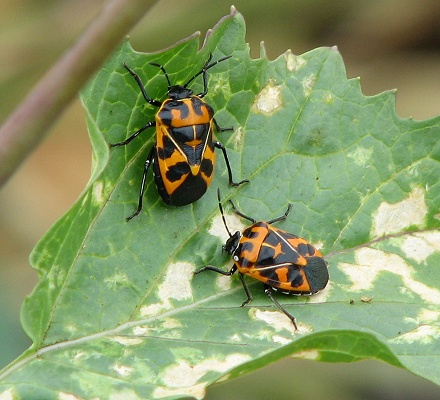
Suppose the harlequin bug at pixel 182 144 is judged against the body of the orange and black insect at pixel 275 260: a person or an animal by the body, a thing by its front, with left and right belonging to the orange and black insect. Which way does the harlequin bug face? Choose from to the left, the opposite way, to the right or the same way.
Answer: to the right

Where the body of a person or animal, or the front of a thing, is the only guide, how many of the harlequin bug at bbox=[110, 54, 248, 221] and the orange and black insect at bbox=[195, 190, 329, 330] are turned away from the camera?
1

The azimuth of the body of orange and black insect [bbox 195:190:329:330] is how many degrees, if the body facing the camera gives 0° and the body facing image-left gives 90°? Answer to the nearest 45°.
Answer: approximately 90°

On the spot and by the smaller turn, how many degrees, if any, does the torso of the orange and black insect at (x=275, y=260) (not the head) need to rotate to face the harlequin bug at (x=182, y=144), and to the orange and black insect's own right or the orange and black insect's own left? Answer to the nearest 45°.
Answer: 0° — it already faces it

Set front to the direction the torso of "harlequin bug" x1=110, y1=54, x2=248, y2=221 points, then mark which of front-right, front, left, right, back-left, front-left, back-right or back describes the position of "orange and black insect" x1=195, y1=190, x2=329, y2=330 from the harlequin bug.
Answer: right

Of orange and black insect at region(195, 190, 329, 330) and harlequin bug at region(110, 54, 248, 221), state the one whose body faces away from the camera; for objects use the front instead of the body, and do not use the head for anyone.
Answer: the harlequin bug

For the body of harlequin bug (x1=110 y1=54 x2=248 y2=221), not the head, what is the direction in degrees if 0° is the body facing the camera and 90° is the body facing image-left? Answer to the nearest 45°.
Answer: approximately 180°
